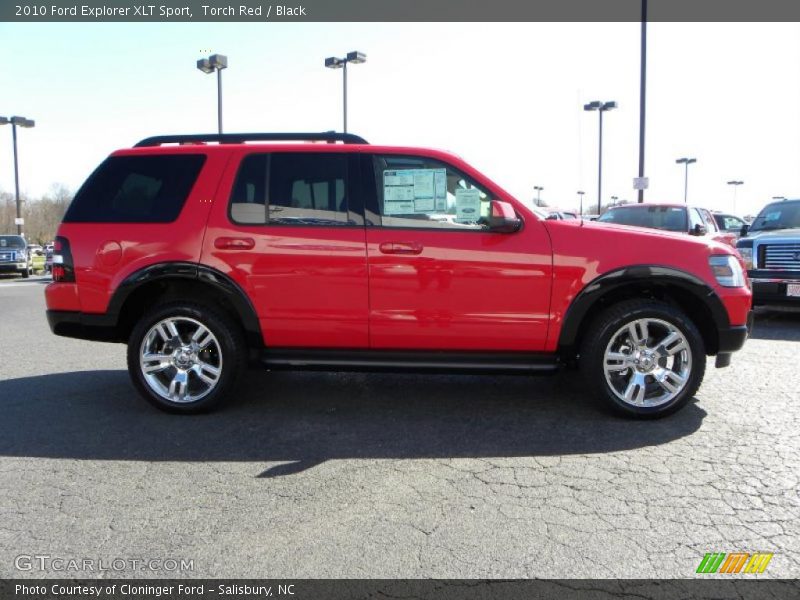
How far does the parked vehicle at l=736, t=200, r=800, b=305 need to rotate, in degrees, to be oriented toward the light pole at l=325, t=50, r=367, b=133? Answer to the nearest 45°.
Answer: approximately 135° to its right

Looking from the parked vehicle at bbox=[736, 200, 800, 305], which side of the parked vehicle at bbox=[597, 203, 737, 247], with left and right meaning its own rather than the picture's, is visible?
left

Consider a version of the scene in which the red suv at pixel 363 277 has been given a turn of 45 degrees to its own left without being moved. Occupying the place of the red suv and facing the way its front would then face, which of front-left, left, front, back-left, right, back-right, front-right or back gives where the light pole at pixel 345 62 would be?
front-left

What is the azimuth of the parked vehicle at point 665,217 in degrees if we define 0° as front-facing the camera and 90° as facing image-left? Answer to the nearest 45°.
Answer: approximately 45°

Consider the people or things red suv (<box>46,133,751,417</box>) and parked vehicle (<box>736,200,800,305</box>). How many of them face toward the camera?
1

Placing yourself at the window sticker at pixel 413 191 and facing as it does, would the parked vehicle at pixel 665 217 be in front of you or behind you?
behind

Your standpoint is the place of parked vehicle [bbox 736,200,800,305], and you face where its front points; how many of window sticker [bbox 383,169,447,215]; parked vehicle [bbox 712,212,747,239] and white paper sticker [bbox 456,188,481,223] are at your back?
1

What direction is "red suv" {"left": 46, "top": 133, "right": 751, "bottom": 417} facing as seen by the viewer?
to the viewer's right

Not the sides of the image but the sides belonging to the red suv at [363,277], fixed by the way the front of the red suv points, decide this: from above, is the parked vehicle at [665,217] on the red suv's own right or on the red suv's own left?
on the red suv's own left

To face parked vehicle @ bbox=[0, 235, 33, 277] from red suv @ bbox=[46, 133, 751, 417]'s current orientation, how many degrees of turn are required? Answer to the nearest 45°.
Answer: approximately 135° to its left

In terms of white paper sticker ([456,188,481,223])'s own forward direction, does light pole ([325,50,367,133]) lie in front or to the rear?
to the rear

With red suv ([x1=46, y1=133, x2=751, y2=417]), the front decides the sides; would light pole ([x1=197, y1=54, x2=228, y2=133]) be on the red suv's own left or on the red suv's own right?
on the red suv's own left
